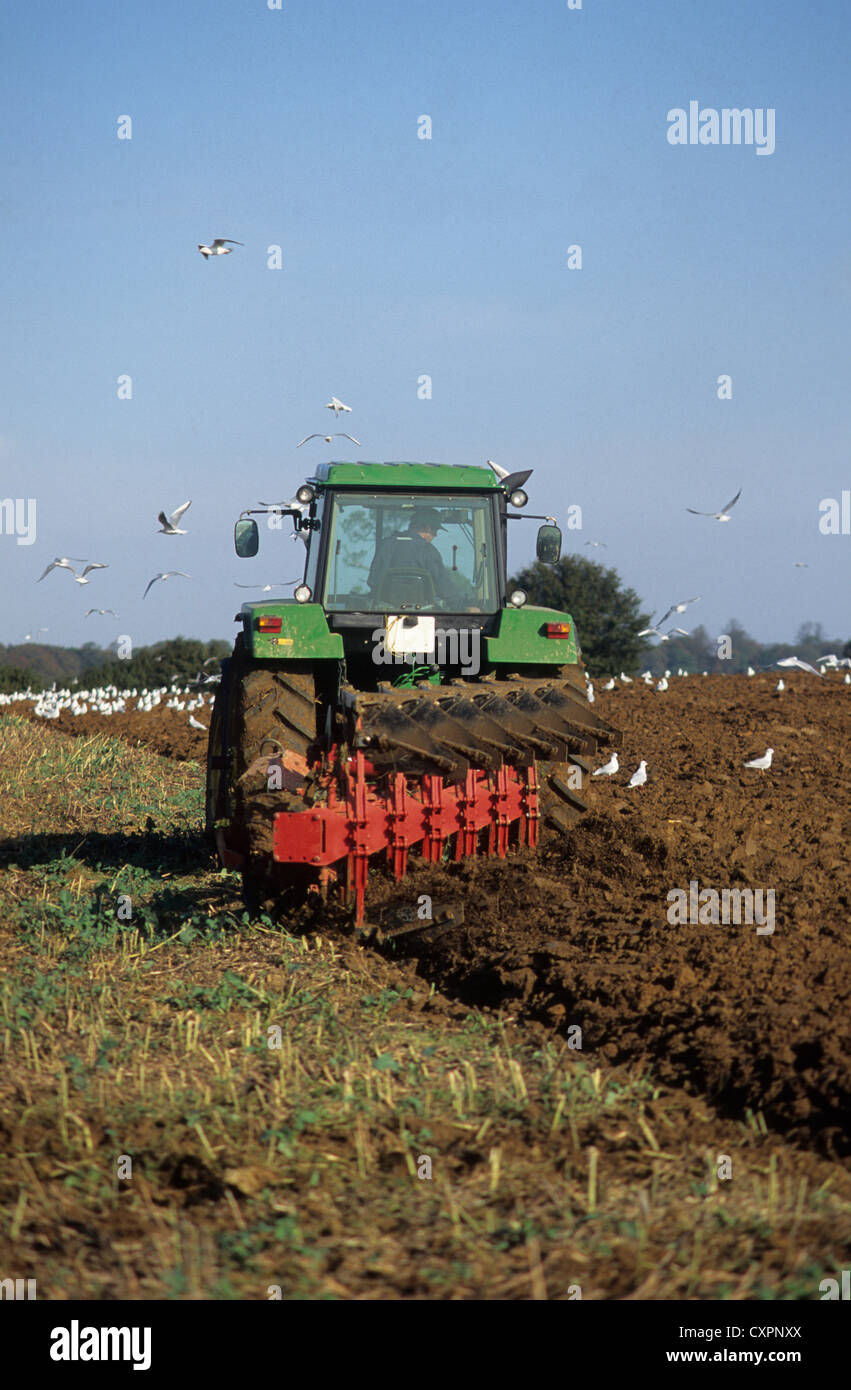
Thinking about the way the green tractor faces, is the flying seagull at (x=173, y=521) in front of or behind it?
in front

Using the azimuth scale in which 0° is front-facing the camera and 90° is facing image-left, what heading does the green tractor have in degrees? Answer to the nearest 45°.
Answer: approximately 180°
